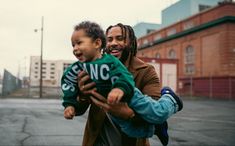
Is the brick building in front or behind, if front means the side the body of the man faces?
behind

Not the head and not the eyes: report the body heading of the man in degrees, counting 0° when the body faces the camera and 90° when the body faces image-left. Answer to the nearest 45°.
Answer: approximately 45°
